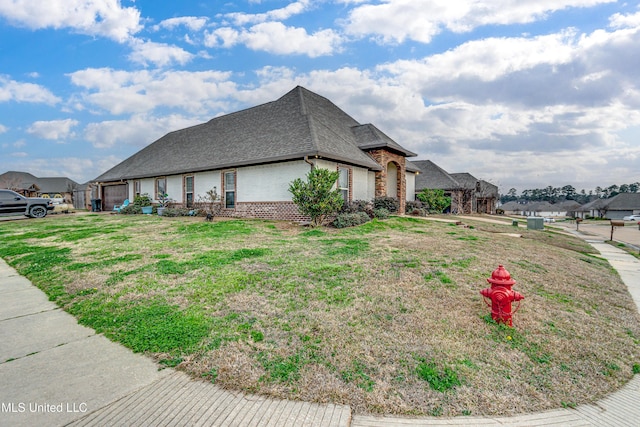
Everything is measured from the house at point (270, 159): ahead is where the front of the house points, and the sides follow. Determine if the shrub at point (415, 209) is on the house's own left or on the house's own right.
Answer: on the house's own left

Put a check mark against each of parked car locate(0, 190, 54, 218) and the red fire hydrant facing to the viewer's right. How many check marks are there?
1

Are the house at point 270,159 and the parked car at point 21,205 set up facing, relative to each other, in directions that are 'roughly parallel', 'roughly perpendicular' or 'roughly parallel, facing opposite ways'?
roughly perpendicular

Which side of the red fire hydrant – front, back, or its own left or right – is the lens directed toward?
front

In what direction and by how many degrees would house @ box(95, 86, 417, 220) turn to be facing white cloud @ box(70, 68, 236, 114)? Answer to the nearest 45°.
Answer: approximately 180°

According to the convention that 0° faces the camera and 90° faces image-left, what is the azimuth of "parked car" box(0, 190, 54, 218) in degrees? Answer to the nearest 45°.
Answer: approximately 270°

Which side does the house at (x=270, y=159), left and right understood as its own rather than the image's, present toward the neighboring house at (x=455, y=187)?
left
